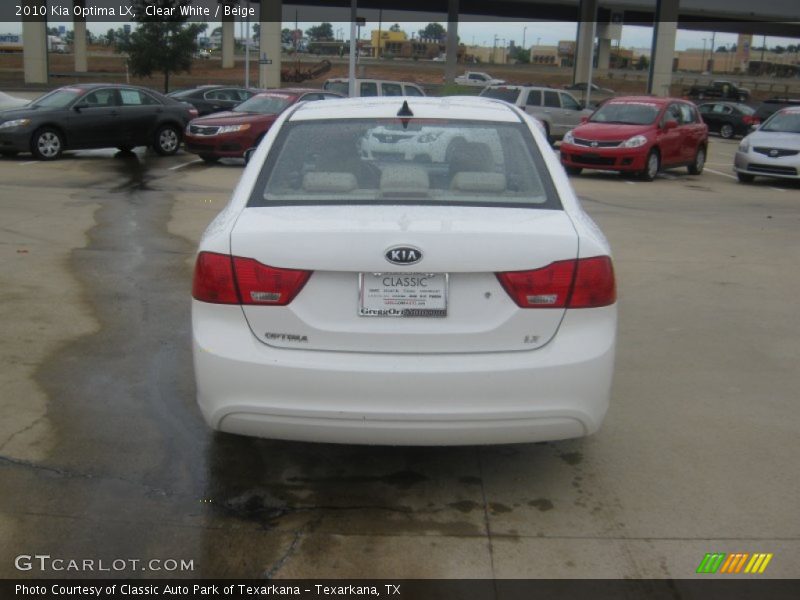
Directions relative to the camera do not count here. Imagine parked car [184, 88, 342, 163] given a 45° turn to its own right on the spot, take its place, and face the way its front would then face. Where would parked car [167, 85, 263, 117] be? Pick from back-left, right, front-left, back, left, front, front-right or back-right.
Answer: right

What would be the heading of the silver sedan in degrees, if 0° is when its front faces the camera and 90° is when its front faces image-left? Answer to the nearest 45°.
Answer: approximately 45°

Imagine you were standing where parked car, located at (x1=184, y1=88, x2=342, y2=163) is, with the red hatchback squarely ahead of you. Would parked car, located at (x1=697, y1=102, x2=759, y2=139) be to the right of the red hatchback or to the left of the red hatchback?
left

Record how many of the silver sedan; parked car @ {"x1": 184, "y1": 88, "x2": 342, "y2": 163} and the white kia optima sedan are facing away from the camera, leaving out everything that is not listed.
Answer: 1

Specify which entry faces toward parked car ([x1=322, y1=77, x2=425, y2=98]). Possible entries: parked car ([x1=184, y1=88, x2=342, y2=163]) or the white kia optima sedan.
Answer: the white kia optima sedan

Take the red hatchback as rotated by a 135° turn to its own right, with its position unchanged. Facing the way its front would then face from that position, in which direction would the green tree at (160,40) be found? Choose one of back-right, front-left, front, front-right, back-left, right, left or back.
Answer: front-left

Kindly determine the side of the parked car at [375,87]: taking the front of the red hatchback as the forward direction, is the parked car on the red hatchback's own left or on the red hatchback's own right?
on the red hatchback's own right

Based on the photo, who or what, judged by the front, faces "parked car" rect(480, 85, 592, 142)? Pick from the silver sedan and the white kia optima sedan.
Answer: the white kia optima sedan

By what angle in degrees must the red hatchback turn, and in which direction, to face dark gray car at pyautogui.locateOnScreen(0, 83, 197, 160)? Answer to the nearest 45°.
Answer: approximately 45° to its right

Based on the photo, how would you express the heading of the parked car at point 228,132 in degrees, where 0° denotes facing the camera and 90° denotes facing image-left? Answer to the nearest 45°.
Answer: approximately 45°

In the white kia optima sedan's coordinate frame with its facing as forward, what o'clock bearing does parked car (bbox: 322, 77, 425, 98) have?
The parked car is roughly at 12 o'clock from the white kia optima sedan.

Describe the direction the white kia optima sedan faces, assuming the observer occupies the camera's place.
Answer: facing away from the viewer
